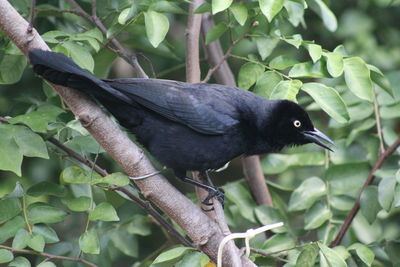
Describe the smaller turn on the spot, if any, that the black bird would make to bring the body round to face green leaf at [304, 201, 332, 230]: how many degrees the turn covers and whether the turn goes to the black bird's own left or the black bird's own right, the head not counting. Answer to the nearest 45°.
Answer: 0° — it already faces it

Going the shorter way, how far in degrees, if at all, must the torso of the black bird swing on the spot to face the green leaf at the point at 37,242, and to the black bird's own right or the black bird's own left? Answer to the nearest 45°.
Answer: approximately 135° to the black bird's own right

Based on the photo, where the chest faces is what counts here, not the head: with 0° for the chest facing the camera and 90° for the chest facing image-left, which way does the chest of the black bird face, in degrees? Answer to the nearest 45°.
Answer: approximately 270°

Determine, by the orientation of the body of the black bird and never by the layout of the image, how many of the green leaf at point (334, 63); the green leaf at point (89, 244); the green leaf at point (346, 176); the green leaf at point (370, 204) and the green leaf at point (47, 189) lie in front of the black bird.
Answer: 3

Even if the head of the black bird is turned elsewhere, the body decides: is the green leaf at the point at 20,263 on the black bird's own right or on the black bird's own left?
on the black bird's own right

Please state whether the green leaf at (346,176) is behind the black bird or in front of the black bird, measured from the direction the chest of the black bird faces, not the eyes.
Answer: in front

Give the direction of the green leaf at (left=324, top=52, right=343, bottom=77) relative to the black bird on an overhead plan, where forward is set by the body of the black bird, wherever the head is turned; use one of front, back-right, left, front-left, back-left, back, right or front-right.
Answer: front

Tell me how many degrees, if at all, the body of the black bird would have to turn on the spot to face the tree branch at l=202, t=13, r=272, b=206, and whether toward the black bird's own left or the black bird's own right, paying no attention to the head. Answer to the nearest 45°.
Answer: approximately 45° to the black bird's own left

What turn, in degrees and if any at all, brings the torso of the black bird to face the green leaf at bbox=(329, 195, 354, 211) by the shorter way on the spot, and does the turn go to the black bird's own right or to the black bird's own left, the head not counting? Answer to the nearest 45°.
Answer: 0° — it already faces it

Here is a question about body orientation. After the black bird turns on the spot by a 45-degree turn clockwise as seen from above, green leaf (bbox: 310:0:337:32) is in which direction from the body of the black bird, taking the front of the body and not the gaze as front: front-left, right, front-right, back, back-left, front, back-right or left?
left

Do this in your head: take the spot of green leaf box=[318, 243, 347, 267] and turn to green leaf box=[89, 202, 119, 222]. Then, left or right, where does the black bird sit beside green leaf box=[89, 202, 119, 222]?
right

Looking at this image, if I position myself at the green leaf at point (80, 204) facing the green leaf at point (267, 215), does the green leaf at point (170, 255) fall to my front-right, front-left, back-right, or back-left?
front-right
